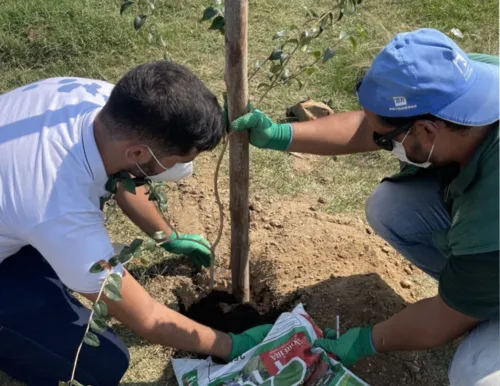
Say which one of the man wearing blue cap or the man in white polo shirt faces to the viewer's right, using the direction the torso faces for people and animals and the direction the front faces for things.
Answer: the man in white polo shirt

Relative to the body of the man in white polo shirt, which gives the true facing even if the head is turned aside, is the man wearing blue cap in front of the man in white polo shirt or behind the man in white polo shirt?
in front

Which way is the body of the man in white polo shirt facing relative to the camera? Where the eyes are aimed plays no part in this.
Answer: to the viewer's right

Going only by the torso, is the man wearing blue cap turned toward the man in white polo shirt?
yes

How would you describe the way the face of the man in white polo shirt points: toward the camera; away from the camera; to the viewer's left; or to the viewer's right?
to the viewer's right

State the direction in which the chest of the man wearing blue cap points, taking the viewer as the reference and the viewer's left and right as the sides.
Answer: facing to the left of the viewer

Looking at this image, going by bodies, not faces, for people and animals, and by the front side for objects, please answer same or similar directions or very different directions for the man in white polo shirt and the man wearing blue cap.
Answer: very different directions

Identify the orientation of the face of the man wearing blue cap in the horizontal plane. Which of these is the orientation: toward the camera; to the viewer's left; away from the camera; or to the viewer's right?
to the viewer's left
